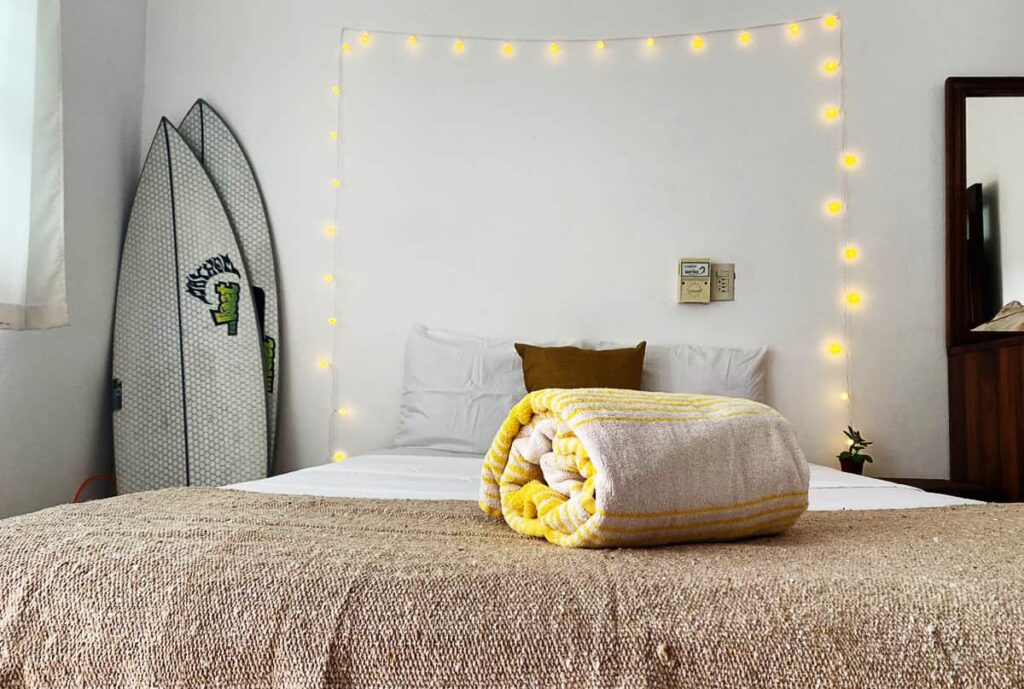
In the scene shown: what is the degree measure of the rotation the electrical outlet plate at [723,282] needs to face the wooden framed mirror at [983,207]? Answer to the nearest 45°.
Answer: approximately 90° to its left

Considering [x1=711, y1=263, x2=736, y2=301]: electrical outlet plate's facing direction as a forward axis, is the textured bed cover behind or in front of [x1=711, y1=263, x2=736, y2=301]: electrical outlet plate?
in front

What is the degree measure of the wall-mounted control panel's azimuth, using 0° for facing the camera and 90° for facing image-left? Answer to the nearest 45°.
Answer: approximately 0°

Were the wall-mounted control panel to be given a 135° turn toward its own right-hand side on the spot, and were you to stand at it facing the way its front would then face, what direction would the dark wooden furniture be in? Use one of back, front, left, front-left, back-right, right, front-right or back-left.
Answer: back-right

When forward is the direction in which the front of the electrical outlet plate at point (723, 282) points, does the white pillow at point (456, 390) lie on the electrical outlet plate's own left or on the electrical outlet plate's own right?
on the electrical outlet plate's own right

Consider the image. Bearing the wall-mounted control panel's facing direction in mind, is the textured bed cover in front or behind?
in front

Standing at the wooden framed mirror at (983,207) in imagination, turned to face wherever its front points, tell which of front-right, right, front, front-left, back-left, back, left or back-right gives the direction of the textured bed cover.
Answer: front

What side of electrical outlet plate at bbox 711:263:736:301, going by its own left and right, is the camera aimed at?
front

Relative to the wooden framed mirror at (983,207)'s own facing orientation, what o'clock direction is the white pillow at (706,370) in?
The white pillow is roughly at 2 o'clock from the wooden framed mirror.

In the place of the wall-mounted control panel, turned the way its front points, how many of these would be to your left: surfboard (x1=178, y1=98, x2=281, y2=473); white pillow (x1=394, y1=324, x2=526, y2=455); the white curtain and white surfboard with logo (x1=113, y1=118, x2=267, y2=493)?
0

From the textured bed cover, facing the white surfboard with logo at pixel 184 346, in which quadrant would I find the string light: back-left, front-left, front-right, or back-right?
front-right
